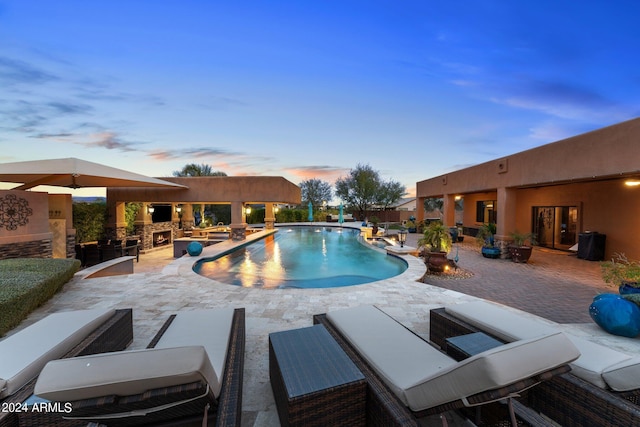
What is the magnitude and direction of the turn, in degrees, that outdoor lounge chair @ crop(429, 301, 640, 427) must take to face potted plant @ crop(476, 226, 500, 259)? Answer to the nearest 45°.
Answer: approximately 45° to its right

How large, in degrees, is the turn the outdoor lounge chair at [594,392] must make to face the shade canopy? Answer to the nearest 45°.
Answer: approximately 45° to its left

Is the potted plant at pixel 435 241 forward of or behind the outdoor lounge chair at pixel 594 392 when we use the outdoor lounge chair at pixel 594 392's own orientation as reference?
forward

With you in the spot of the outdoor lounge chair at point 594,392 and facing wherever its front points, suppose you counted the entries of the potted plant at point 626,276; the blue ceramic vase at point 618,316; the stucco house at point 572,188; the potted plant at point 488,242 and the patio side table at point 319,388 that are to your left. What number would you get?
1

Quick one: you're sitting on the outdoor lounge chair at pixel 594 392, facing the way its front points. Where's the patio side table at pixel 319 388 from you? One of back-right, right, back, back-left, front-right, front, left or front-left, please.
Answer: left

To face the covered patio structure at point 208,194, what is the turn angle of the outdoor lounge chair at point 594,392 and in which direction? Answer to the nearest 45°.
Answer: approximately 45° to its left

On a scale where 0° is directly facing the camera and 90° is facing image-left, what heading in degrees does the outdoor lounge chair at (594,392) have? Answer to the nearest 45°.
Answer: approximately 135°

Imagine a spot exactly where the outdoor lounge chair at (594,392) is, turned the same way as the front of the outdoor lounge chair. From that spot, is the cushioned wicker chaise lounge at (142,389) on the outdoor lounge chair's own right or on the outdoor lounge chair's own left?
on the outdoor lounge chair's own left

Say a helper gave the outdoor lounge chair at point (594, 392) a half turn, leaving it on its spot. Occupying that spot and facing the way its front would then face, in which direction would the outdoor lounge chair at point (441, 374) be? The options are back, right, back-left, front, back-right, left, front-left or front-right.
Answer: right

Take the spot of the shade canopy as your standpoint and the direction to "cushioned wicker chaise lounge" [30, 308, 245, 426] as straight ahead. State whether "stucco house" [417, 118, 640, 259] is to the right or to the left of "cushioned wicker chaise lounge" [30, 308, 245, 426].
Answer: left

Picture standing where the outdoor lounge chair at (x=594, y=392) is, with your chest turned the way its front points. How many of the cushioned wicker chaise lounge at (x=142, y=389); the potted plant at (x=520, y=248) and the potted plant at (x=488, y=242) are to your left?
1

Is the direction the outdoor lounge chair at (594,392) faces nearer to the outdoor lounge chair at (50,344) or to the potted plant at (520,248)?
the potted plant

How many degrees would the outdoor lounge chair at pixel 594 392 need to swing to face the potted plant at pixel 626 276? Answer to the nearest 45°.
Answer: approximately 45° to its right

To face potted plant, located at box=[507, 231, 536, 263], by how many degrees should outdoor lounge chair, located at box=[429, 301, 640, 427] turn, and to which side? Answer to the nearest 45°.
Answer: approximately 45° to its right
